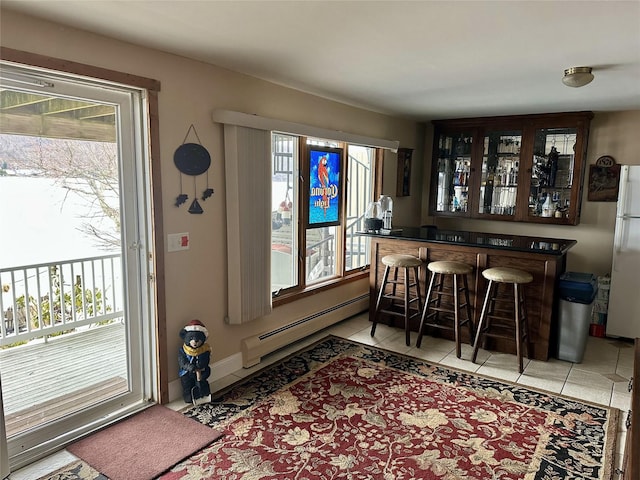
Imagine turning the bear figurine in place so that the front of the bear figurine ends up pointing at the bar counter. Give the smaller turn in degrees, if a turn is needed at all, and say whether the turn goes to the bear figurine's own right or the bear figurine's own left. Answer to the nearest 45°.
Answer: approximately 90° to the bear figurine's own left

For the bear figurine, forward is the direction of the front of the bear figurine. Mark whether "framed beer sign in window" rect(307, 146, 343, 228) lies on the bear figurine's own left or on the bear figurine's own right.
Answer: on the bear figurine's own left

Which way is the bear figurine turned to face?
toward the camera

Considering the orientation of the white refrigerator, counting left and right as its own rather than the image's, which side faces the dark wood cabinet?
right

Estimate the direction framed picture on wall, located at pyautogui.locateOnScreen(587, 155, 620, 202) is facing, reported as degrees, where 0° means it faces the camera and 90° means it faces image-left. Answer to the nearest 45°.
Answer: approximately 0°

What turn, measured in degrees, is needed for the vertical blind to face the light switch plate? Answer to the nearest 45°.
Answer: approximately 90° to its right

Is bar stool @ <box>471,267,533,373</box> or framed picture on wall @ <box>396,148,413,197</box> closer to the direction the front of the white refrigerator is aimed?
the bar stool

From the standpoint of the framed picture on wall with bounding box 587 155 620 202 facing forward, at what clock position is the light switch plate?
The light switch plate is roughly at 1 o'clock from the framed picture on wall.

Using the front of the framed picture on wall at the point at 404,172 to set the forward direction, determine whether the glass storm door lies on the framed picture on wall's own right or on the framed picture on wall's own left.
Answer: on the framed picture on wall's own right

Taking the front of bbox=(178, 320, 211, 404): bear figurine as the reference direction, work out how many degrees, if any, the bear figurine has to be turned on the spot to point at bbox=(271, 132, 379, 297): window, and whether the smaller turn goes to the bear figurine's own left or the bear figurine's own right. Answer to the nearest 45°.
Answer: approximately 135° to the bear figurine's own left

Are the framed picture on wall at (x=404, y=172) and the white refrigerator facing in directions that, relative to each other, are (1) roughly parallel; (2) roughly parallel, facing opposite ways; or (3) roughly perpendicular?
roughly perpendicular

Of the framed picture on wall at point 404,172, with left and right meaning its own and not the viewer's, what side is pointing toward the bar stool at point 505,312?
front

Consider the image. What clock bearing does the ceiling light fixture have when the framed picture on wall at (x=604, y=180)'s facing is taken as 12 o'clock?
The ceiling light fixture is roughly at 12 o'clock from the framed picture on wall.

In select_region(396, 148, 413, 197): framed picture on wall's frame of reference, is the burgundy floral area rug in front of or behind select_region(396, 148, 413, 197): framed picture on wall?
in front

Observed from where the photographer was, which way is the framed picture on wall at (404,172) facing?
facing the viewer and to the right of the viewer

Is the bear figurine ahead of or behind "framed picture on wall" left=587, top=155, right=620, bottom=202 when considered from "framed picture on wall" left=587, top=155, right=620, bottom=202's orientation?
ahead

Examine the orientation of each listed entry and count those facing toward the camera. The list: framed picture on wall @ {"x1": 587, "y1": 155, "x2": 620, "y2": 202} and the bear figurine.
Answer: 2

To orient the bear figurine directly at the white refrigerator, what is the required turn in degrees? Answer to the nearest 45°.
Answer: approximately 90° to its left
